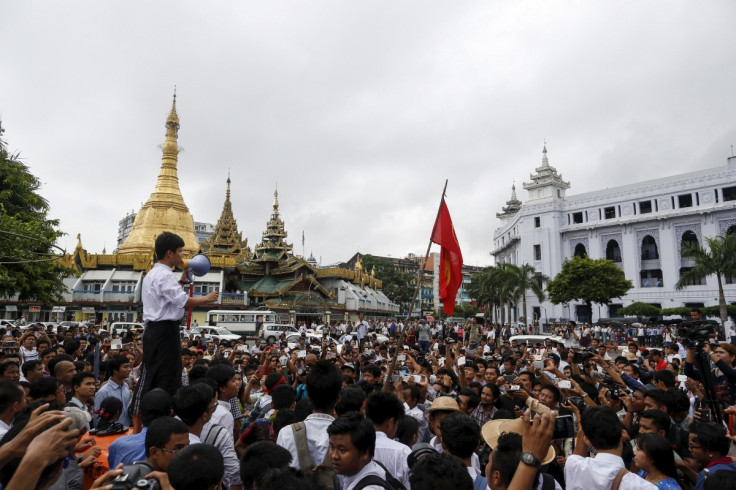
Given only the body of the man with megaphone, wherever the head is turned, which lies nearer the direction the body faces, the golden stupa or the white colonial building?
the white colonial building

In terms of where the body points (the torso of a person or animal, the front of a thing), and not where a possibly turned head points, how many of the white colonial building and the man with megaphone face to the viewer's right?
1

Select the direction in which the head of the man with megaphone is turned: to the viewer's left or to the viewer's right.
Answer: to the viewer's right

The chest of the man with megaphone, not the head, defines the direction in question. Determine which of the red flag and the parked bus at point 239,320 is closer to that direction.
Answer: the red flag

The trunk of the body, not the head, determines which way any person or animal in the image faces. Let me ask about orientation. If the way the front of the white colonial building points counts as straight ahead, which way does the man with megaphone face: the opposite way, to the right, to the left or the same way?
the opposite way

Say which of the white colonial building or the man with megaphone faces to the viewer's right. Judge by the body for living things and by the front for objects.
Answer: the man with megaphone

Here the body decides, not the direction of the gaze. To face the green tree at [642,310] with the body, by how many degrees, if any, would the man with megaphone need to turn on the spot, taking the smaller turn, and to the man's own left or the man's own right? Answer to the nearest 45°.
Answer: approximately 45° to the man's own left

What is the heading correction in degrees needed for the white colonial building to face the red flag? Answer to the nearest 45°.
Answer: approximately 45° to its left

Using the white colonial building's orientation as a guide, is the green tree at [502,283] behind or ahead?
ahead

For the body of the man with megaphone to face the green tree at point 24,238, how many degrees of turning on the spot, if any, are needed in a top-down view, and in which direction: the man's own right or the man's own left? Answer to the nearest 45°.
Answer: approximately 90° to the man's own left

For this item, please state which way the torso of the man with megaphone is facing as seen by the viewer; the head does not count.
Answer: to the viewer's right
